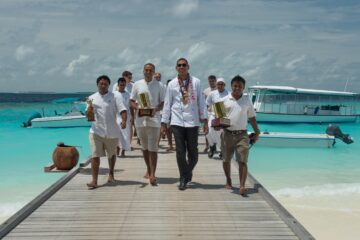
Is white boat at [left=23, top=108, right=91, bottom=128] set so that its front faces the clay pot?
no

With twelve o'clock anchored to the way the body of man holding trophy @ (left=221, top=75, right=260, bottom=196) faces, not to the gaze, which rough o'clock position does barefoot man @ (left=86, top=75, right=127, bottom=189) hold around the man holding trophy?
The barefoot man is roughly at 3 o'clock from the man holding trophy.

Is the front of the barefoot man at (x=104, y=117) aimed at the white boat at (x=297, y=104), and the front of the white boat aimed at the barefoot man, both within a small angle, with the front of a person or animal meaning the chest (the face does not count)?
no

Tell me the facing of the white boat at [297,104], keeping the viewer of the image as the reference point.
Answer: facing to the left of the viewer

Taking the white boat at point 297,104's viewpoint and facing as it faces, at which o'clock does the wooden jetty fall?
The wooden jetty is roughly at 9 o'clock from the white boat.

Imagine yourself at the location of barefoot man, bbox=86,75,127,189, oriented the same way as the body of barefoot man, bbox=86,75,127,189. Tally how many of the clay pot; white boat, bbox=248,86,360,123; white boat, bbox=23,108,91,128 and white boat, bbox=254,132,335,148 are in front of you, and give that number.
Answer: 0

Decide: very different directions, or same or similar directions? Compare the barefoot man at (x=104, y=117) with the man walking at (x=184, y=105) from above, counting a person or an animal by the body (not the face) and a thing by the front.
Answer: same or similar directions

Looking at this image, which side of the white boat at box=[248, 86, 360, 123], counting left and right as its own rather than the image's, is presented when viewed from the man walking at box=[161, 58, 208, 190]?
left

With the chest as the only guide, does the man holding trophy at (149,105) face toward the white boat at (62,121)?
no

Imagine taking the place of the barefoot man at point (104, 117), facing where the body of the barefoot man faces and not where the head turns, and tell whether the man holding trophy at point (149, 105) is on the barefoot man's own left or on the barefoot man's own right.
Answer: on the barefoot man's own left

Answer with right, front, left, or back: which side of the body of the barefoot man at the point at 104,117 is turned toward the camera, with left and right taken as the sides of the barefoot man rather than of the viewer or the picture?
front

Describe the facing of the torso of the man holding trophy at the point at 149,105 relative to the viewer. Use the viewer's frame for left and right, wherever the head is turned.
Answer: facing the viewer

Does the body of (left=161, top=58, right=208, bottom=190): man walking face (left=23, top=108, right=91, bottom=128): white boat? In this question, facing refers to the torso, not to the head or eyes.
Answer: no
